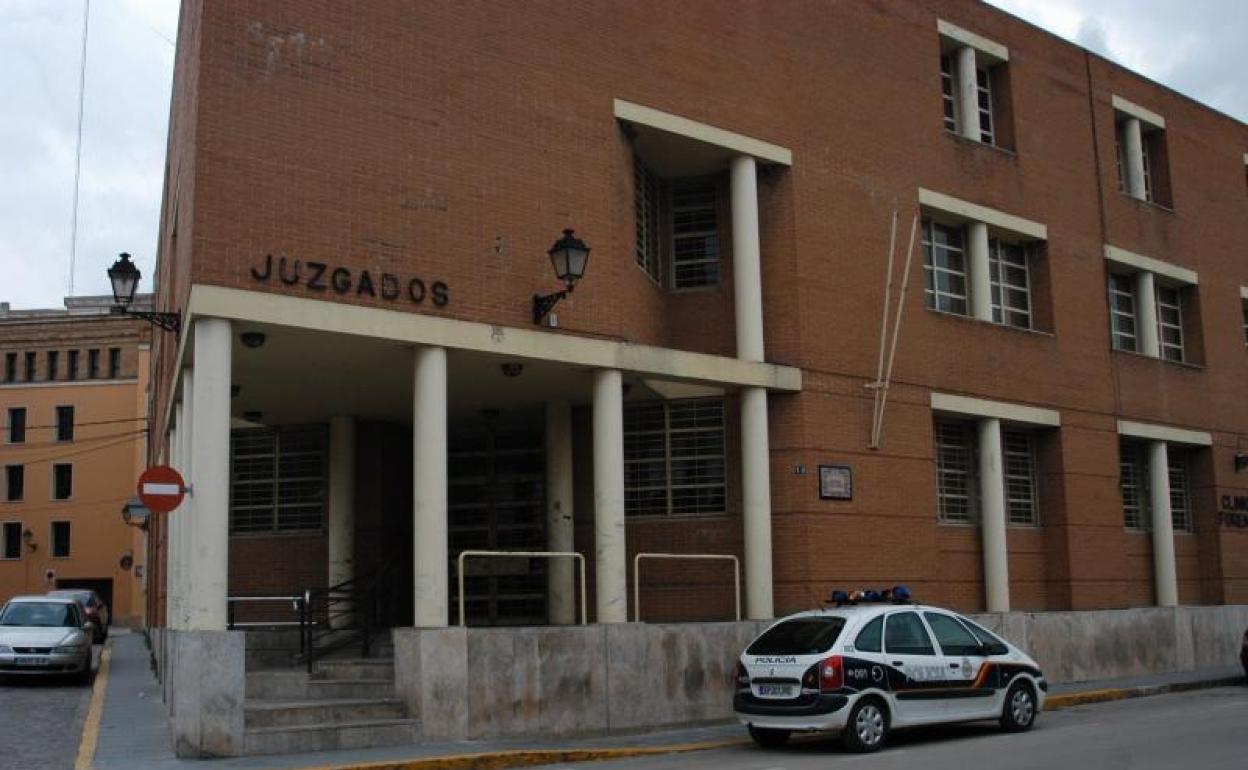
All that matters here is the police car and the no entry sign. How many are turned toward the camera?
1

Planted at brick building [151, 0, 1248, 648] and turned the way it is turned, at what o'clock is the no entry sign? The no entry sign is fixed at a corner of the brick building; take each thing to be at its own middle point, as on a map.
The no entry sign is roughly at 3 o'clock from the brick building.

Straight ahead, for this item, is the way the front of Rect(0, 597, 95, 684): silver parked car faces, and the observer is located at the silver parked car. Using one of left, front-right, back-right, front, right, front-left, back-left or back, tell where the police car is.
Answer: front-left

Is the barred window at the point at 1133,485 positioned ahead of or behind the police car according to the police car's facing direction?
ahead

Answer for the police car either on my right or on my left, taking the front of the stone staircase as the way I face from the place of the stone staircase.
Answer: on my left

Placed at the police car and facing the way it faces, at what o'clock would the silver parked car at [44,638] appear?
The silver parked car is roughly at 8 o'clock from the police car.

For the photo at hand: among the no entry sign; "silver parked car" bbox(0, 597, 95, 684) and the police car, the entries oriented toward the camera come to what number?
2

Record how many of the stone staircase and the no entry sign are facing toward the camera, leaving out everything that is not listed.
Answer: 2

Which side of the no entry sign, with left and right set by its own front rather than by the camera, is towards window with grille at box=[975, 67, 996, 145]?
left

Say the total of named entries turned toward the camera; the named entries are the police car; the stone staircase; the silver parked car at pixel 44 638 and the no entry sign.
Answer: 3

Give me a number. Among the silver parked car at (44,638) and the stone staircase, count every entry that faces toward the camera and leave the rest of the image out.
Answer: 2
